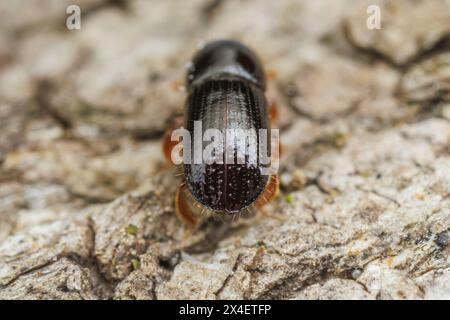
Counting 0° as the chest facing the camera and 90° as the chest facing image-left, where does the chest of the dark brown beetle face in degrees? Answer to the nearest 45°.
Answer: approximately 180°
